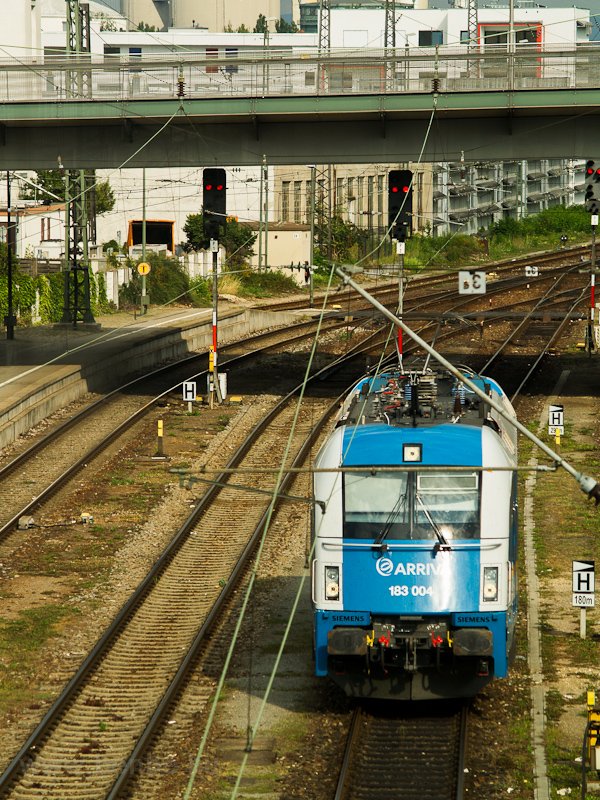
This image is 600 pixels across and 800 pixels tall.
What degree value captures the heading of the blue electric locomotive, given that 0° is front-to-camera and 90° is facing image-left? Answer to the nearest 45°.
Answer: approximately 0°

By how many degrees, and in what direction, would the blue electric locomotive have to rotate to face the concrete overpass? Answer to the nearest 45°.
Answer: approximately 180°

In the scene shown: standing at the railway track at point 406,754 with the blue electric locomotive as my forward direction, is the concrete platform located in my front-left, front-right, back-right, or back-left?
front-left

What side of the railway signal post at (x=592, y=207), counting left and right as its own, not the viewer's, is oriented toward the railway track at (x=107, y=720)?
front

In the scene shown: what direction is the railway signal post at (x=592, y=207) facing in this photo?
toward the camera

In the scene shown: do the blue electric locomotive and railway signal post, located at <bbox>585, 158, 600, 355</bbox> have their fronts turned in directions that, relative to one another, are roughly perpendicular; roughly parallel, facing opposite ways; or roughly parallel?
roughly parallel

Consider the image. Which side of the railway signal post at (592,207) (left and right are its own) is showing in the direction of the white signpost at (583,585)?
front

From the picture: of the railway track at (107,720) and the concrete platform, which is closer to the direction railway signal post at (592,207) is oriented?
the railway track

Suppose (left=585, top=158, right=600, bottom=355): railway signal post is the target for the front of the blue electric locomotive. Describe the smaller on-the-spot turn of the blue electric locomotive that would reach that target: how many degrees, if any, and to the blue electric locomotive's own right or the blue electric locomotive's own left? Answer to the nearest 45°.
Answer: approximately 180°

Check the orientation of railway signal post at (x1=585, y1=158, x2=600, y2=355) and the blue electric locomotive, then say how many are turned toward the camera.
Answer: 2
